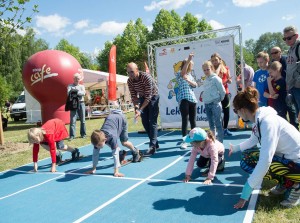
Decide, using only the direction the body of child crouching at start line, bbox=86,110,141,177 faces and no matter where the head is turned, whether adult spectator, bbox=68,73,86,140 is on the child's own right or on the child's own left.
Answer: on the child's own right

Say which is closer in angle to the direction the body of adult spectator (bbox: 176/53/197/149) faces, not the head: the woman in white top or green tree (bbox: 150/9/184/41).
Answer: the woman in white top

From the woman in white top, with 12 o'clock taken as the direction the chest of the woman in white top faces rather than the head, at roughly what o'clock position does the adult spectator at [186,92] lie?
The adult spectator is roughly at 2 o'clock from the woman in white top.

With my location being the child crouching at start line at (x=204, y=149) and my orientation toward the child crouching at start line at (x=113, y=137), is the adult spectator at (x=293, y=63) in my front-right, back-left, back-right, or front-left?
back-right

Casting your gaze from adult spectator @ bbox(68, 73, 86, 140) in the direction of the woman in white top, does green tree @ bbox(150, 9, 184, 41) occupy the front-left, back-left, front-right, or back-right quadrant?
back-left

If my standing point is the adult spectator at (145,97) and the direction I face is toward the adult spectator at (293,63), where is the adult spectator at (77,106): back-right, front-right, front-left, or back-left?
back-left

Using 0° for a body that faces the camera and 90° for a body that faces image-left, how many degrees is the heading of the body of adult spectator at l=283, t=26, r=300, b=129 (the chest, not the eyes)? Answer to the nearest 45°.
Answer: approximately 45°

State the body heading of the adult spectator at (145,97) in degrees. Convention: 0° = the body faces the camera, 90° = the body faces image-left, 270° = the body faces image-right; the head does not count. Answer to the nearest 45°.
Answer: approximately 45°

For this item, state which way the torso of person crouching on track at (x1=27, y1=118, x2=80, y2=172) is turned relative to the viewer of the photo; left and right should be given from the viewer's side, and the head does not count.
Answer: facing the viewer and to the left of the viewer

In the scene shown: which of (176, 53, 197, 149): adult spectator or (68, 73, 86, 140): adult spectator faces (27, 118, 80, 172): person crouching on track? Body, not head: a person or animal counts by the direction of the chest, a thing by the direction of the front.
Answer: (68, 73, 86, 140): adult spectator

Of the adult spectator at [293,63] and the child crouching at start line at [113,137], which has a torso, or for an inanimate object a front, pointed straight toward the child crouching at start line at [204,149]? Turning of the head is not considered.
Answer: the adult spectator

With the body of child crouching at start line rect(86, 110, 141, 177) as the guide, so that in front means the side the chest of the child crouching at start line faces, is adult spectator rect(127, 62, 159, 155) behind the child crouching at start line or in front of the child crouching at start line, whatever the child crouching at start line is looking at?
behind

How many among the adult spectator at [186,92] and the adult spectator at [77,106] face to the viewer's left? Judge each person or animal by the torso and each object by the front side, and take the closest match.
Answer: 0

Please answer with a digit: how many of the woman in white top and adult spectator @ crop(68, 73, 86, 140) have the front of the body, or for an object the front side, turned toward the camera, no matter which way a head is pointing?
1

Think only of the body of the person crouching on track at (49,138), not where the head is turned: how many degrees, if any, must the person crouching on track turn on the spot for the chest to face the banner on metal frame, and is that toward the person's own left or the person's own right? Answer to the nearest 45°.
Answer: approximately 180°

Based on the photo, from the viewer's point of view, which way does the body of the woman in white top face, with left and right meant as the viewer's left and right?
facing to the left of the viewer

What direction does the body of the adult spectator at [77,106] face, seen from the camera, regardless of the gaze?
toward the camera
